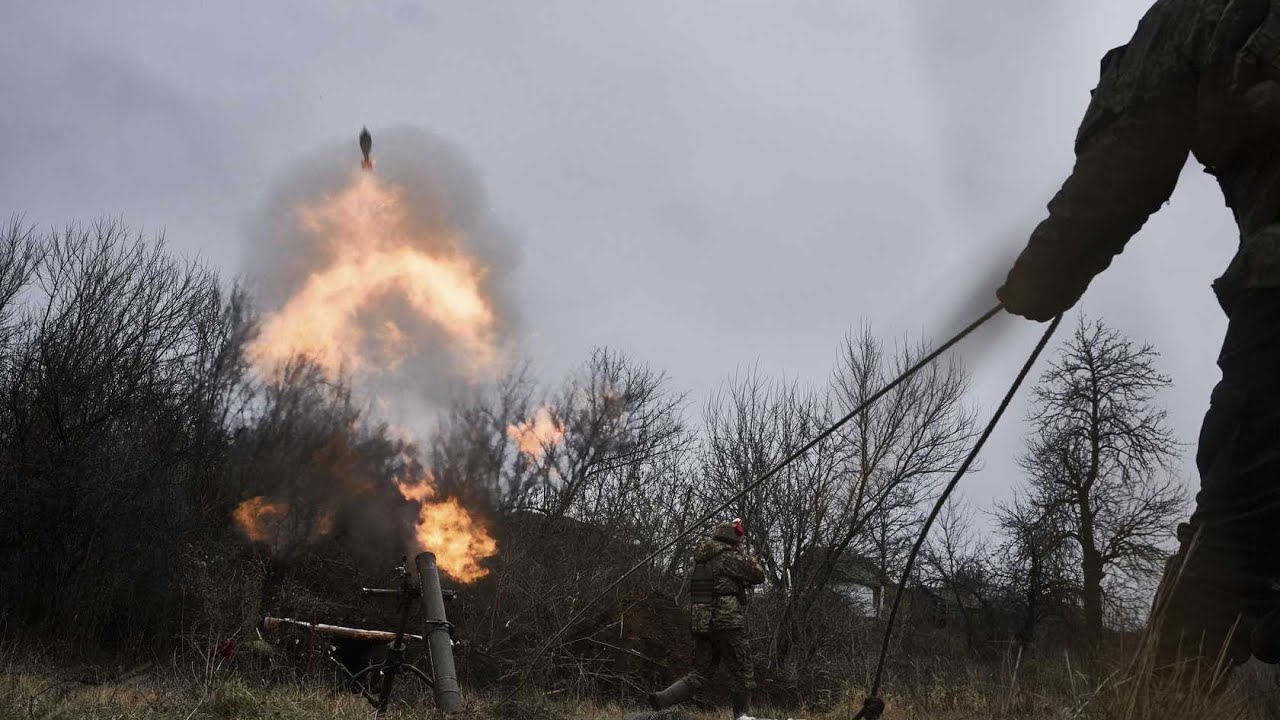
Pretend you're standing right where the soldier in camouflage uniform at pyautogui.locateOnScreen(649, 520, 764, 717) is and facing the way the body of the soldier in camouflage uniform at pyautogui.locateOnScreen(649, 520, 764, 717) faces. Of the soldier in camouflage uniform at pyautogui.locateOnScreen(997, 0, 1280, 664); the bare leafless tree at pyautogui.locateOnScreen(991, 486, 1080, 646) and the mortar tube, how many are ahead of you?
1

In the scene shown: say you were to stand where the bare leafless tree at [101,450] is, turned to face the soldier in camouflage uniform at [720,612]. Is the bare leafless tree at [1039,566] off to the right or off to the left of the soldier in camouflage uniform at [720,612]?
left

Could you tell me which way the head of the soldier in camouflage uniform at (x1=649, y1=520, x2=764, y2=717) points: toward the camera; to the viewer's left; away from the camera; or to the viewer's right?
to the viewer's right

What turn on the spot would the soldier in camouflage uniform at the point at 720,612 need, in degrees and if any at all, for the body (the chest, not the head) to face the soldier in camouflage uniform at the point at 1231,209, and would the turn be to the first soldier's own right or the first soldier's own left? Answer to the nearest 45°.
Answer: approximately 135° to the first soldier's own right

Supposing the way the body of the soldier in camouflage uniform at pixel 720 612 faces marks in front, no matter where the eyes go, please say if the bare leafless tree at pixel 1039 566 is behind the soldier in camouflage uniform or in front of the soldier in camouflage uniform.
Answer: in front

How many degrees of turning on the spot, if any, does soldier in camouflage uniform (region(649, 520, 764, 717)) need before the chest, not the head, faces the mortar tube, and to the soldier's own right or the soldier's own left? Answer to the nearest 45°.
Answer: approximately 180°

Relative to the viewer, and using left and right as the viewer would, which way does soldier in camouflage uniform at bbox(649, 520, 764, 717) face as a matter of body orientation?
facing away from the viewer and to the right of the viewer

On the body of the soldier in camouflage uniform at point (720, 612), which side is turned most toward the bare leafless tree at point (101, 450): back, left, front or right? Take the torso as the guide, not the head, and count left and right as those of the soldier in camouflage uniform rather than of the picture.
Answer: left
